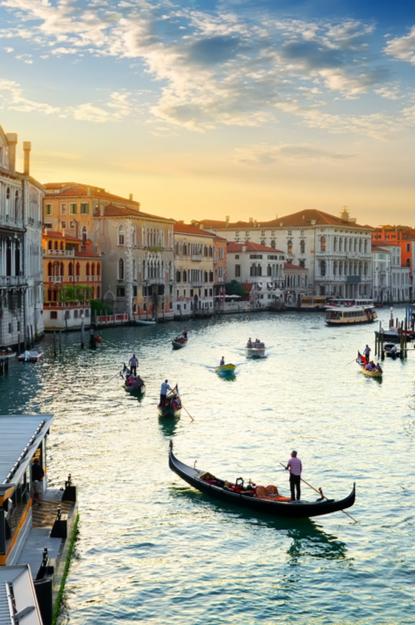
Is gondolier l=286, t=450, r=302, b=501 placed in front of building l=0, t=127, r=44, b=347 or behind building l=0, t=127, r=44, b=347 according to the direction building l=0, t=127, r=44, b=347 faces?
in front

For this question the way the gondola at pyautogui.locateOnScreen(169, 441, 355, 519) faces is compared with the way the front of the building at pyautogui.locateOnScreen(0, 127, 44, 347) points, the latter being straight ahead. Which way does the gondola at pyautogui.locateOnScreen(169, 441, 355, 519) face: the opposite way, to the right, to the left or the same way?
the opposite way

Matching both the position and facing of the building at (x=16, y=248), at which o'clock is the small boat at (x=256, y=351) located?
The small boat is roughly at 11 o'clock from the building.

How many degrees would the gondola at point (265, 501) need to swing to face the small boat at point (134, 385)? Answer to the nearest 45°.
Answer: approximately 45° to its right

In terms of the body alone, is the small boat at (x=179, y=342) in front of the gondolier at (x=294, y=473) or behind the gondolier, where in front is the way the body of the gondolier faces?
in front

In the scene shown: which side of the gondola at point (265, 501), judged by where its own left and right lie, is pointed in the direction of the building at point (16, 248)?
front

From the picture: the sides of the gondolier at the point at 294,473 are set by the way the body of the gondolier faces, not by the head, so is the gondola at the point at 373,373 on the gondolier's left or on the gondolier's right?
on the gondolier's right

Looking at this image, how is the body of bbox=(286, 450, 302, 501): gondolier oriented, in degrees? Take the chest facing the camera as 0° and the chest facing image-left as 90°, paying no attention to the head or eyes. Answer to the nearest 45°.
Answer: approximately 135°

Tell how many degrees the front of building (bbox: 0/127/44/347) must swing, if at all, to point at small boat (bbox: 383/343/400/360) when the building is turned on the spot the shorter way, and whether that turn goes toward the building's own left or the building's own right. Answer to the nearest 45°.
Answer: approximately 45° to the building's own left

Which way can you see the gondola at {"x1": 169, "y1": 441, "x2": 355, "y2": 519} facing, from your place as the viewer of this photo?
facing away from the viewer and to the left of the viewer

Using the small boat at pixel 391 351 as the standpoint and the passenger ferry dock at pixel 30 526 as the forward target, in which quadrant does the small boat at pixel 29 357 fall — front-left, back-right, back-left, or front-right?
front-right

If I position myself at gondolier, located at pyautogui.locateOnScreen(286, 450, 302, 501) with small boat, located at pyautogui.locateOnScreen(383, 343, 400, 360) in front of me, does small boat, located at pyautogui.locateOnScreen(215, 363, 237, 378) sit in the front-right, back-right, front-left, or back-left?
front-left

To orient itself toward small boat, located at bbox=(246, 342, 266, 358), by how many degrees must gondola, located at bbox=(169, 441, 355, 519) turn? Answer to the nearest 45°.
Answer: approximately 45° to its right

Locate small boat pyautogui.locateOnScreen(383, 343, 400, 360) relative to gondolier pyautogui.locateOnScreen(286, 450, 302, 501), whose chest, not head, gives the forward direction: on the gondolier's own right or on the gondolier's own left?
on the gondolier's own right
